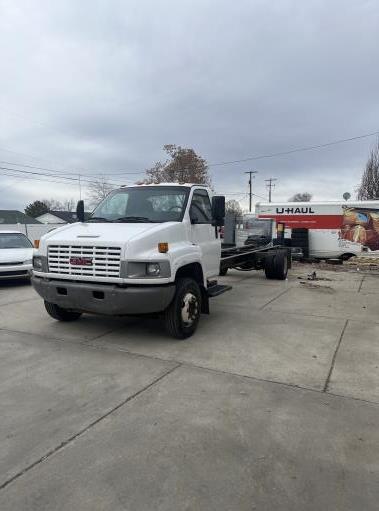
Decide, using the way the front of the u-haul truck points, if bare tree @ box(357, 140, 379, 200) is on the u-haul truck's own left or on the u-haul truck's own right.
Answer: on the u-haul truck's own right

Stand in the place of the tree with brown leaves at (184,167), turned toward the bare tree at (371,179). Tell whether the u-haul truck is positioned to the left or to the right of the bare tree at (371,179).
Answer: right

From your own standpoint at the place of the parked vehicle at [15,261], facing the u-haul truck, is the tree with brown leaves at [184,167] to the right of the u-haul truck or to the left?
left

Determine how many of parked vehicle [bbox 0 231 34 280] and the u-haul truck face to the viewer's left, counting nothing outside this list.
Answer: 1

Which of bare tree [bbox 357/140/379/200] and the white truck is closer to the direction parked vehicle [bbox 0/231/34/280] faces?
the white truck

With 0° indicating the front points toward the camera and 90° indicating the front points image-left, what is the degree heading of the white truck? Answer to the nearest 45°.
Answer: approximately 45°

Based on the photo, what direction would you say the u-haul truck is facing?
to the viewer's left

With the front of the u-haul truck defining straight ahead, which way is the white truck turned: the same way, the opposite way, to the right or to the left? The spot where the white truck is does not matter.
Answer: to the left

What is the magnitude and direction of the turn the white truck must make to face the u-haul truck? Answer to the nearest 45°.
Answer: approximately 180°

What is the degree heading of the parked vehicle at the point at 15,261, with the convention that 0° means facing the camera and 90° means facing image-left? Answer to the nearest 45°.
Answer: approximately 0°
